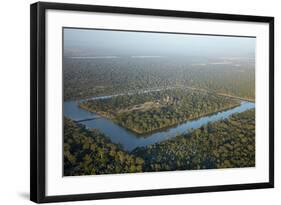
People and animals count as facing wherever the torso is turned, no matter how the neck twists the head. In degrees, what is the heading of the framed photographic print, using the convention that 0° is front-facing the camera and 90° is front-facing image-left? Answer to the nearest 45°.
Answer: approximately 315°
